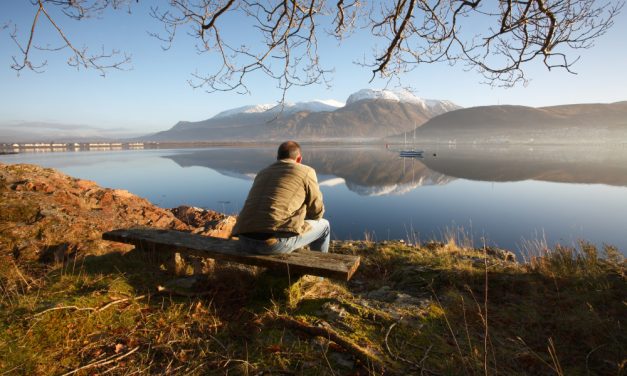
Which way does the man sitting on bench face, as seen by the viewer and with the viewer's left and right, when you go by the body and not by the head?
facing away from the viewer and to the right of the viewer

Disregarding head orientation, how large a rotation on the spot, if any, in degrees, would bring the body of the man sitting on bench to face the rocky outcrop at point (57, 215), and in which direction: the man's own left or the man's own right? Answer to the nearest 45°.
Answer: approximately 90° to the man's own left

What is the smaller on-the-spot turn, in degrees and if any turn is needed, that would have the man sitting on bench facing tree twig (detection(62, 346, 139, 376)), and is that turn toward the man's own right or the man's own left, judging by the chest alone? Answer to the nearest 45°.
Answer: approximately 180°

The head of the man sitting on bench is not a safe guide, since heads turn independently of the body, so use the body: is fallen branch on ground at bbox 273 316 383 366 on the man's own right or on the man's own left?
on the man's own right
